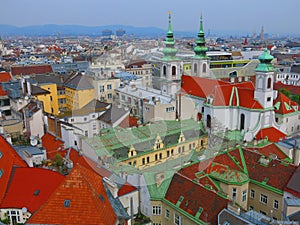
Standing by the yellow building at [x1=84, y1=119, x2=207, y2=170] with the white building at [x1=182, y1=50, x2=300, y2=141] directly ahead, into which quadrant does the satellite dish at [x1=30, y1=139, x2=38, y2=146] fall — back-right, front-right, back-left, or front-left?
back-left

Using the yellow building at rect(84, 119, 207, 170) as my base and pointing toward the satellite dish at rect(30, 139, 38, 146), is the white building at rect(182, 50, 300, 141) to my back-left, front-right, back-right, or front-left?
back-right

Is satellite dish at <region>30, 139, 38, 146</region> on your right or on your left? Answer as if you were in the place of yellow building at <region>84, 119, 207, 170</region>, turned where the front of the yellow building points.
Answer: on your right

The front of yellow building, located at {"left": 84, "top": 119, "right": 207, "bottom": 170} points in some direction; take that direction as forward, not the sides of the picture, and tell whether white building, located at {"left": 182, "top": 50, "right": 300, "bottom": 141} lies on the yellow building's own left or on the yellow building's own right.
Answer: on the yellow building's own left
